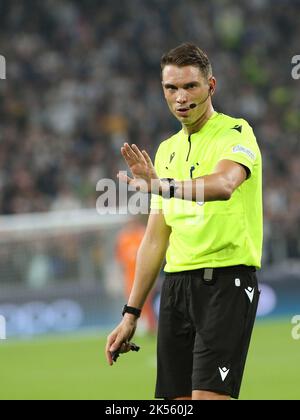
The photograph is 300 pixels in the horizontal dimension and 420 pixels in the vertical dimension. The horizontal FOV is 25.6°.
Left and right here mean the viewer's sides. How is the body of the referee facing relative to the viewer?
facing the viewer and to the left of the viewer
